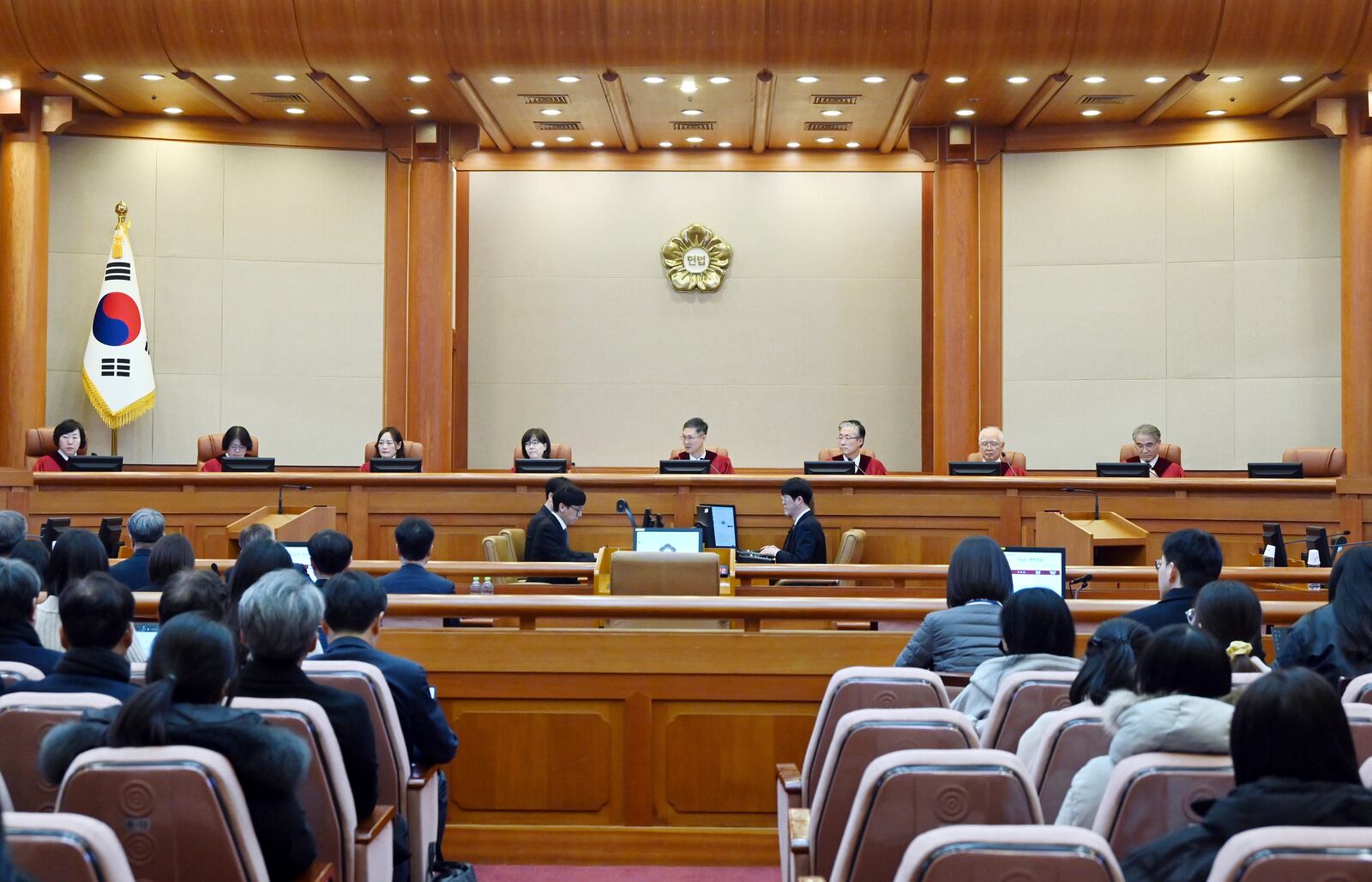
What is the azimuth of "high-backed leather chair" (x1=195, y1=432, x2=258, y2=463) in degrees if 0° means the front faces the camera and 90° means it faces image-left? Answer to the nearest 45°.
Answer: approximately 0°

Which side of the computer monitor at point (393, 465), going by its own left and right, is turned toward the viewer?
back

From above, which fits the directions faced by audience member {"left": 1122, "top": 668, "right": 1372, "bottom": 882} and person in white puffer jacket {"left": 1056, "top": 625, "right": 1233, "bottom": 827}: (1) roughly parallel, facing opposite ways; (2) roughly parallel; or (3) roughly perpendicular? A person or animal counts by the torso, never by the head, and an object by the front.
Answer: roughly parallel

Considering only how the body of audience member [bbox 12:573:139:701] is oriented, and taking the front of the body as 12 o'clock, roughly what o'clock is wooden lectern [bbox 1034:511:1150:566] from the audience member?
The wooden lectern is roughly at 2 o'clock from the audience member.

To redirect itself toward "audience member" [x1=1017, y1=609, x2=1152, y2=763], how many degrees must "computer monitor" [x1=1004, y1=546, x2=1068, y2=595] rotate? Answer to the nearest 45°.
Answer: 0° — it already faces them

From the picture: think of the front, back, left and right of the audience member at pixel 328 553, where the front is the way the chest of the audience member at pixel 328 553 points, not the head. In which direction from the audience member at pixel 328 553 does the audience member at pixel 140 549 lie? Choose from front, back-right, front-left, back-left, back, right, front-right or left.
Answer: front-left

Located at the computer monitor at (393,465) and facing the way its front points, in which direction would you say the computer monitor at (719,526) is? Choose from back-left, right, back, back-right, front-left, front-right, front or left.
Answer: back-right

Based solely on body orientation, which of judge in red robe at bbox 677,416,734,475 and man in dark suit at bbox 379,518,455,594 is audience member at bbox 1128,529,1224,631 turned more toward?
the judge in red robe

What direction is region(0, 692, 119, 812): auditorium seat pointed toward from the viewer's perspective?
away from the camera

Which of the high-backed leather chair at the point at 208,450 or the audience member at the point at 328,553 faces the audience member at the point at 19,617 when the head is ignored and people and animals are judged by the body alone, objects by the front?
the high-backed leather chair

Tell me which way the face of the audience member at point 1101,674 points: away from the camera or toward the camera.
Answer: away from the camera

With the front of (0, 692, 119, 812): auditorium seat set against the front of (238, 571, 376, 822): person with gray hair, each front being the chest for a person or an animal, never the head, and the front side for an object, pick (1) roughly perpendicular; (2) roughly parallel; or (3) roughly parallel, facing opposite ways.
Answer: roughly parallel

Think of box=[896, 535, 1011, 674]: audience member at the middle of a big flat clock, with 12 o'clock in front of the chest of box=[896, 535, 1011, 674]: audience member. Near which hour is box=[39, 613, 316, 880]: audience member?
box=[39, 613, 316, 880]: audience member is roughly at 7 o'clock from box=[896, 535, 1011, 674]: audience member.

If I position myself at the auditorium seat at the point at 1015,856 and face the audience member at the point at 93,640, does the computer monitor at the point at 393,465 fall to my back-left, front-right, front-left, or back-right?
front-right

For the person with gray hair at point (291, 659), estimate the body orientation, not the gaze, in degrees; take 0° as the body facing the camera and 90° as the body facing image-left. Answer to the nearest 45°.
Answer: approximately 180°

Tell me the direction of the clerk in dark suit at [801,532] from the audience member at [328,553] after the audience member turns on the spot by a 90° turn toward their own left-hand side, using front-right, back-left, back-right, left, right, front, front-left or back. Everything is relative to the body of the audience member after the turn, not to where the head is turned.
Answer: back-right

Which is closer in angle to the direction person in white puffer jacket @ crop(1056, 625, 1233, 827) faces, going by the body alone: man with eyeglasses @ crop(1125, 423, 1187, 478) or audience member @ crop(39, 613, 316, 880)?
the man with eyeglasses

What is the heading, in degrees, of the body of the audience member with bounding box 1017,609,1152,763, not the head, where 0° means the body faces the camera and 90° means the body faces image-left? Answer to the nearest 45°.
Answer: approximately 135°

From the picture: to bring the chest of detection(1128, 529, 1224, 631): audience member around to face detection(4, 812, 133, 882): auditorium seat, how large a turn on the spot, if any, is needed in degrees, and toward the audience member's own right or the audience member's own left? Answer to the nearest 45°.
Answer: approximately 90° to the audience member's own left

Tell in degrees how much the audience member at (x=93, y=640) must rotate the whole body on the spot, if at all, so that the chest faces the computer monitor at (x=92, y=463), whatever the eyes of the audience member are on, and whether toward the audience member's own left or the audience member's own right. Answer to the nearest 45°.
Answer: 0° — they already face it

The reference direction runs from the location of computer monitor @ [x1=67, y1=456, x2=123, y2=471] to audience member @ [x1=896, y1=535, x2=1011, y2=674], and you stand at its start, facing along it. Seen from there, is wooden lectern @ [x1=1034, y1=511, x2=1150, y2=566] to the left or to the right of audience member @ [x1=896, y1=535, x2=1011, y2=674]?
left

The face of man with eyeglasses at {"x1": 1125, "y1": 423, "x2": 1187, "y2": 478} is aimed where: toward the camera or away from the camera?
toward the camera

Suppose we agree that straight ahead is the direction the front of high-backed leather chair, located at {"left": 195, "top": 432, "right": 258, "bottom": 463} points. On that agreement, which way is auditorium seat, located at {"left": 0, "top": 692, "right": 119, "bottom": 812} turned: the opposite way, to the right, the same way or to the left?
the opposite way

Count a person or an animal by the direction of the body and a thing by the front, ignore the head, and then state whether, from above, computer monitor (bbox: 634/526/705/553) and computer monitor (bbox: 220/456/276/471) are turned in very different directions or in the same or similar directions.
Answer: very different directions

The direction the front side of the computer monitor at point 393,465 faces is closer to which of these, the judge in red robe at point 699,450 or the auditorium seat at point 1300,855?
the judge in red robe
